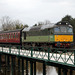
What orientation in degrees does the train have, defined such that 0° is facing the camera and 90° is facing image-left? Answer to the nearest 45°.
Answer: approximately 315°
